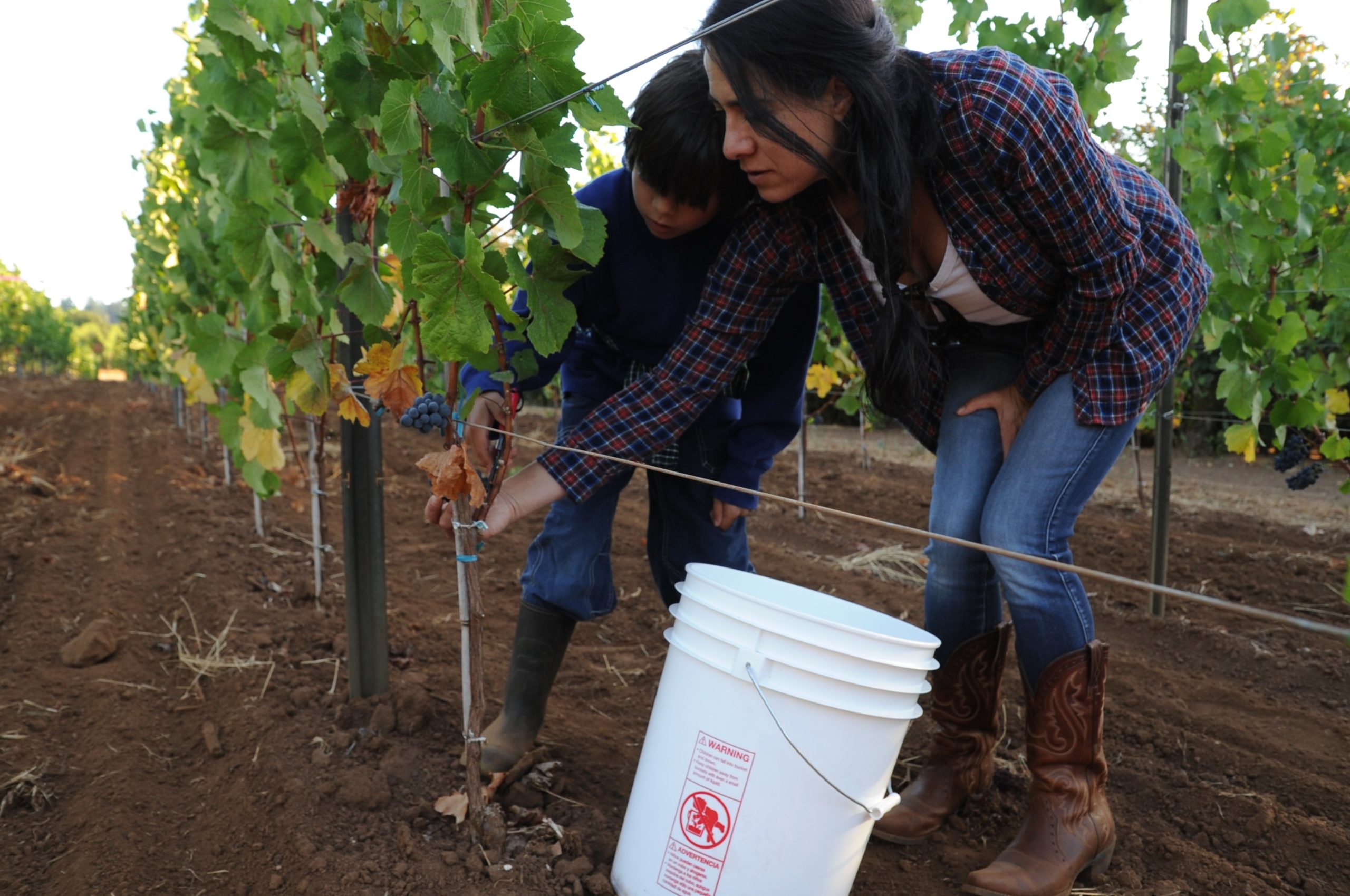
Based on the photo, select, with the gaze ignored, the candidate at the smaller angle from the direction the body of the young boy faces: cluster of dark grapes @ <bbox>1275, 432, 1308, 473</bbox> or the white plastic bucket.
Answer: the white plastic bucket

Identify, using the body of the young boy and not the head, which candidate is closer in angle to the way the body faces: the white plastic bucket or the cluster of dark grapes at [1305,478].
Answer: the white plastic bucket

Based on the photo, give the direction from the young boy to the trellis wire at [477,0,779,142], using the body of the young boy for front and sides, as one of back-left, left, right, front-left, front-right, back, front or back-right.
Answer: front

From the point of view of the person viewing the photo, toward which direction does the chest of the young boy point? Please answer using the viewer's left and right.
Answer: facing the viewer

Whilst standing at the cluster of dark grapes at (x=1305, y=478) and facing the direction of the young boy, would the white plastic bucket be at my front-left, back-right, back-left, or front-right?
front-left

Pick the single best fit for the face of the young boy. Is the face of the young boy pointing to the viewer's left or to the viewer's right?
to the viewer's left

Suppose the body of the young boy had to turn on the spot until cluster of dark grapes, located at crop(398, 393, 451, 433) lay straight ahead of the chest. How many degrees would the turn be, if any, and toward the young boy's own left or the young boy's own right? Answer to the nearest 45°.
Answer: approximately 45° to the young boy's own right
